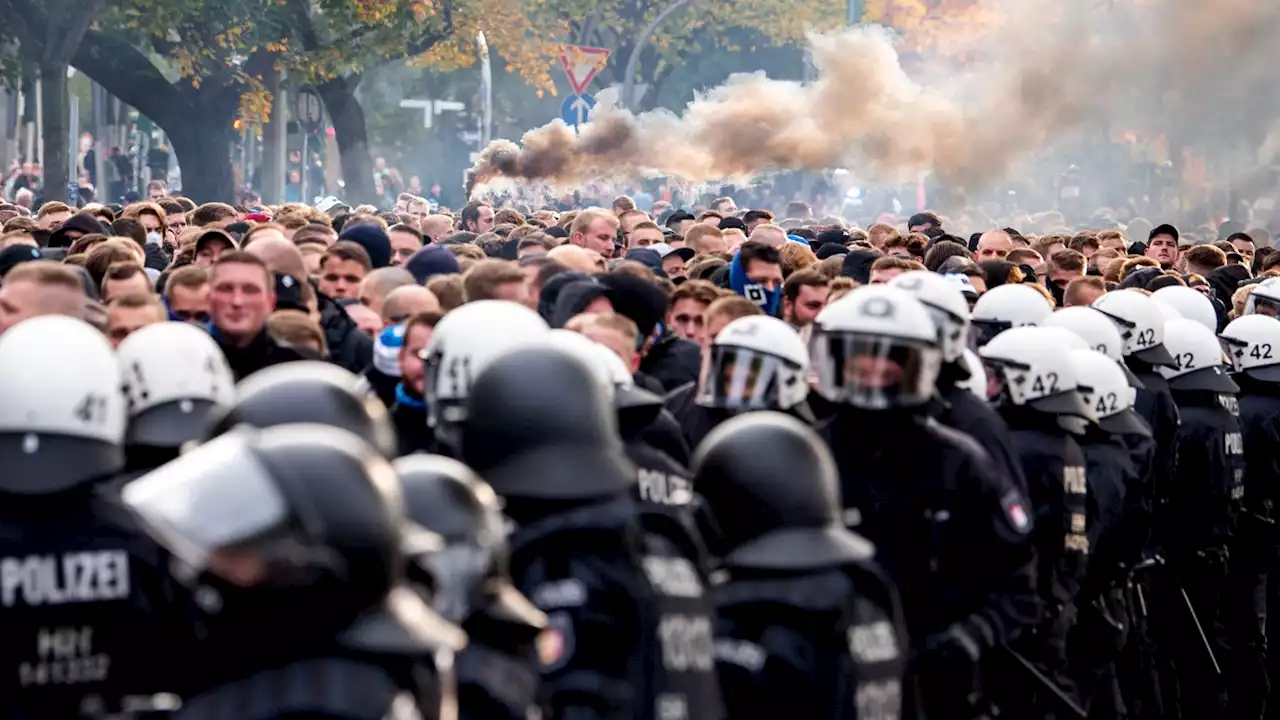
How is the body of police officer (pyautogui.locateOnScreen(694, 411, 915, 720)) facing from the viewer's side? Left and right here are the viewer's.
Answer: facing away from the viewer and to the left of the viewer

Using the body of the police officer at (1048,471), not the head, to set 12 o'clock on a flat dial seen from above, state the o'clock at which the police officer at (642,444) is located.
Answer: the police officer at (642,444) is roughly at 9 o'clock from the police officer at (1048,471).

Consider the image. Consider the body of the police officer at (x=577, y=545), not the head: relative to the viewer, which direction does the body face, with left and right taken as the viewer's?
facing away from the viewer and to the left of the viewer

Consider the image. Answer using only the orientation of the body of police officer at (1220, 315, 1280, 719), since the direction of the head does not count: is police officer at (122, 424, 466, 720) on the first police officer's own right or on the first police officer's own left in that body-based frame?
on the first police officer's own left

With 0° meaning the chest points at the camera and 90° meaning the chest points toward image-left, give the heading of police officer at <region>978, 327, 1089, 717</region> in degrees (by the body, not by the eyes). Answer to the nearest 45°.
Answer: approximately 135°

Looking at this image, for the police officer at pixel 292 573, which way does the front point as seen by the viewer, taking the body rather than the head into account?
to the viewer's left
